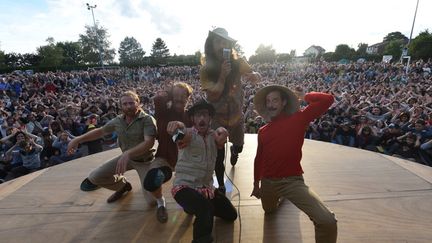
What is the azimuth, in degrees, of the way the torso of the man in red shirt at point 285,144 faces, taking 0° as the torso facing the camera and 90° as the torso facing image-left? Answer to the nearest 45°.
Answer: approximately 0°

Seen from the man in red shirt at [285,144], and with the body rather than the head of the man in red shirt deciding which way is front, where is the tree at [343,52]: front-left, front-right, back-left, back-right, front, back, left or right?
back

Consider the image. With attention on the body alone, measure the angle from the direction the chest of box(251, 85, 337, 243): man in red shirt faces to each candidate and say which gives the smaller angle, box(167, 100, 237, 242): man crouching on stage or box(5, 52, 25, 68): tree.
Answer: the man crouching on stage

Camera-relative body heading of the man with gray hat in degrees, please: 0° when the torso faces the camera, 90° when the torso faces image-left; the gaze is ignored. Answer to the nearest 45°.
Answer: approximately 315°

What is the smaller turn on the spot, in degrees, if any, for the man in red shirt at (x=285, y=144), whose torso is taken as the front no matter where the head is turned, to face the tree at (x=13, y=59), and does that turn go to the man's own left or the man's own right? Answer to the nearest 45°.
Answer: approximately 135° to the man's own right

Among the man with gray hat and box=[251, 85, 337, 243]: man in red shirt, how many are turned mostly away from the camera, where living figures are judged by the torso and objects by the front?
0

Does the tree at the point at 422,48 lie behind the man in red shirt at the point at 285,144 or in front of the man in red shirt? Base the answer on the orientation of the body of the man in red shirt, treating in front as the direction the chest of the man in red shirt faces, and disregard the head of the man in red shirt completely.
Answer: behind

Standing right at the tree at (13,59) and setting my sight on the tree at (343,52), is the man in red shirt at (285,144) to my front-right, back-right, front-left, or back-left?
front-right

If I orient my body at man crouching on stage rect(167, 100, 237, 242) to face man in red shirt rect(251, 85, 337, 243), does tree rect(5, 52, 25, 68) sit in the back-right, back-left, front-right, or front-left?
back-left

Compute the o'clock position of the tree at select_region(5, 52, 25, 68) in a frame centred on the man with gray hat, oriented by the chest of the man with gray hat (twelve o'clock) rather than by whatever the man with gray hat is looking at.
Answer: The tree is roughly at 6 o'clock from the man with gray hat.

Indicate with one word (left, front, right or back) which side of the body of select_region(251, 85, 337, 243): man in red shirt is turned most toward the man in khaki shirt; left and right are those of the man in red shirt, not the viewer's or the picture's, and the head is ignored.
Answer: right

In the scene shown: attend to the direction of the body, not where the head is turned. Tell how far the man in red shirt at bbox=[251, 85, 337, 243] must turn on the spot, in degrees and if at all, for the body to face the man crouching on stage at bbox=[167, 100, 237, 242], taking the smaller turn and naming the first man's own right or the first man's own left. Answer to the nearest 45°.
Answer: approximately 45° to the first man's own right
